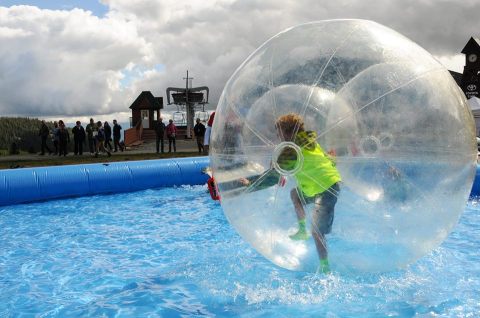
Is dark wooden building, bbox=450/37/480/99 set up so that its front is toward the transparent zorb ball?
yes

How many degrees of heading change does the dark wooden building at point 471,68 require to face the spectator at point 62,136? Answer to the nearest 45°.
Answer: approximately 45° to its right

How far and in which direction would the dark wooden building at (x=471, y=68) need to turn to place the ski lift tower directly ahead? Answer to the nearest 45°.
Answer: approximately 90° to its right

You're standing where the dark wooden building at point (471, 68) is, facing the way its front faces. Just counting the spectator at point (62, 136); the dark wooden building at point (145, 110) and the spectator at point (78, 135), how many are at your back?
0

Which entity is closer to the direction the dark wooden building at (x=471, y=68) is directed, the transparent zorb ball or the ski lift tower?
the transparent zorb ball

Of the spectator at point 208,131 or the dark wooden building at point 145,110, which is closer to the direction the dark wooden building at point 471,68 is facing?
the spectator

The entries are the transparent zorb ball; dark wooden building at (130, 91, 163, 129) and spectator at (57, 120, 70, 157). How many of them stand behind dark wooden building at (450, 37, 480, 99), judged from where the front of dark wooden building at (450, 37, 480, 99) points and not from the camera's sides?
0

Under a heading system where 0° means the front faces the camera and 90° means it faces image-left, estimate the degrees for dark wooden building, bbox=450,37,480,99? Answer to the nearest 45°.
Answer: approximately 0°

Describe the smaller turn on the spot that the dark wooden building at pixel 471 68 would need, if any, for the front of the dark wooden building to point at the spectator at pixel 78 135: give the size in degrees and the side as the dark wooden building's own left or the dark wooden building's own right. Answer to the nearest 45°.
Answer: approximately 45° to the dark wooden building's own right

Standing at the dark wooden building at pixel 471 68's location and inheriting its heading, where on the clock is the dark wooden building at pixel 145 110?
the dark wooden building at pixel 145 110 is roughly at 2 o'clock from the dark wooden building at pixel 471 68.

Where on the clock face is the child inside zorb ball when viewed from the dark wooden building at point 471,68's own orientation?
The child inside zorb ball is roughly at 12 o'clock from the dark wooden building.
